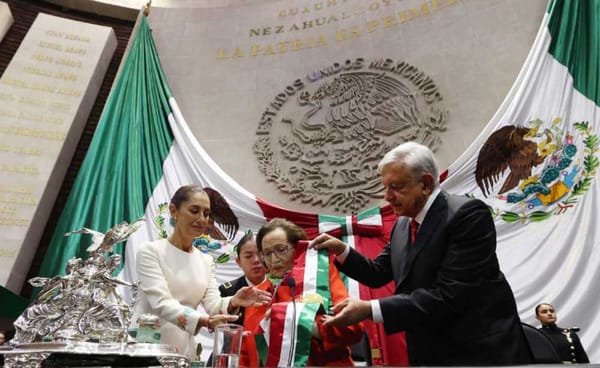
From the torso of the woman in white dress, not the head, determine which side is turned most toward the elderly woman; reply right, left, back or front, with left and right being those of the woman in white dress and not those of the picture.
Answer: front

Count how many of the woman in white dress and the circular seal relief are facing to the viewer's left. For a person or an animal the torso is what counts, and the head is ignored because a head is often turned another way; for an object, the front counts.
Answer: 0

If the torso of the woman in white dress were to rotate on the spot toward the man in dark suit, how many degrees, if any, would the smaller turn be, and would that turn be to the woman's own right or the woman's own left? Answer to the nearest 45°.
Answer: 0° — they already face them

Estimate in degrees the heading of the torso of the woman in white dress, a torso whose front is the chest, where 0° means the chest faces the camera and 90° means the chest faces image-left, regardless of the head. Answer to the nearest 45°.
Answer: approximately 315°

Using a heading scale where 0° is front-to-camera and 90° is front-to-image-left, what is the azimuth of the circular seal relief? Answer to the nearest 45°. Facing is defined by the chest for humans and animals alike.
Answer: approximately 0°

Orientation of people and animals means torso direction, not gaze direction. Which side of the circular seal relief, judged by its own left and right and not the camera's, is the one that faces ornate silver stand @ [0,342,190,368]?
front

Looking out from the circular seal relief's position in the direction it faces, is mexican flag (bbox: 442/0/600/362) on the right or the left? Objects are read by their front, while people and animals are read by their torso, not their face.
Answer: on its left
